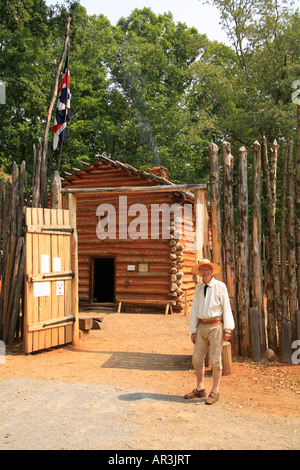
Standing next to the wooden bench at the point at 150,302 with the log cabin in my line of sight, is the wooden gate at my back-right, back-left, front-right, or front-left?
back-left

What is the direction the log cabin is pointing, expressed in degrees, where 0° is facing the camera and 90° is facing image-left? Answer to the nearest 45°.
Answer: approximately 0°

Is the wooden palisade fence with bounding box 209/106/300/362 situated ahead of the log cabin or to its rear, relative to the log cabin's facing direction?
ahead

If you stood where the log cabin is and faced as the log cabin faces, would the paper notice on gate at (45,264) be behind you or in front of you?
in front

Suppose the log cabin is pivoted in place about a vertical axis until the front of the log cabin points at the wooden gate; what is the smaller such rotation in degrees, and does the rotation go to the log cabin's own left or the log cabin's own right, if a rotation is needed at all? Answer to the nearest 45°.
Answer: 0° — it already faces it
